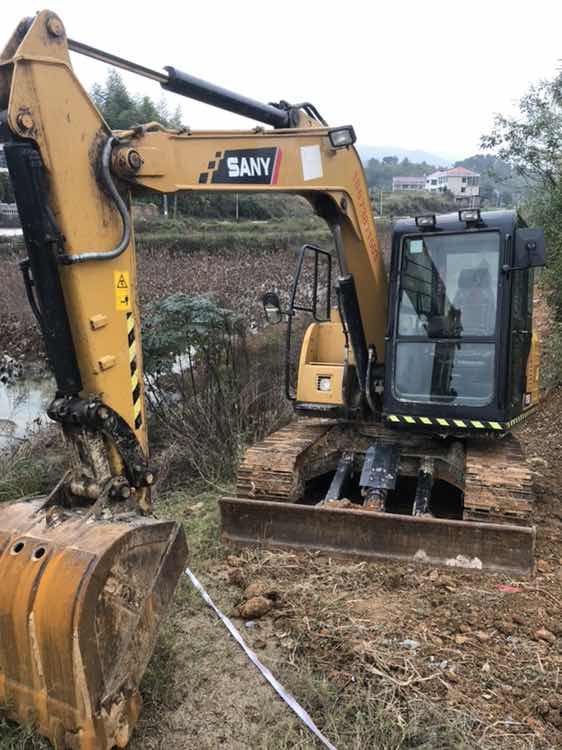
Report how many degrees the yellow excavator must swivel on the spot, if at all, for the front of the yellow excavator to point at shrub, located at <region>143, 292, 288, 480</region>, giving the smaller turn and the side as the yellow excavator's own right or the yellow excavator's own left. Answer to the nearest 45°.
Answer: approximately 135° to the yellow excavator's own right

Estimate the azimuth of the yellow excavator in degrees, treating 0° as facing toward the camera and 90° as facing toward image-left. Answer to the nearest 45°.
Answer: approximately 45°
